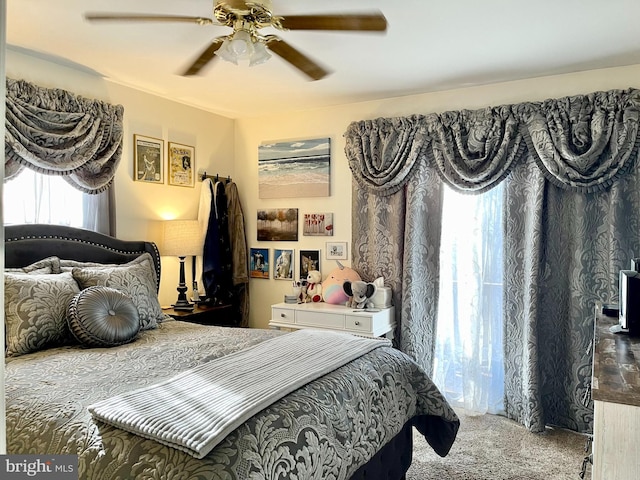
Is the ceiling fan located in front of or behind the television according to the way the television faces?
in front

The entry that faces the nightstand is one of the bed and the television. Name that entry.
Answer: the television

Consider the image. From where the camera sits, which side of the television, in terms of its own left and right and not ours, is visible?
left

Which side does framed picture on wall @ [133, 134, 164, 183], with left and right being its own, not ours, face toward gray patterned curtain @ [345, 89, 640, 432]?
front

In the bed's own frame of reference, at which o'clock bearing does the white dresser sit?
The white dresser is roughly at 9 o'clock from the bed.

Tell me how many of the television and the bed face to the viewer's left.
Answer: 1

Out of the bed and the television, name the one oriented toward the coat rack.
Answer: the television

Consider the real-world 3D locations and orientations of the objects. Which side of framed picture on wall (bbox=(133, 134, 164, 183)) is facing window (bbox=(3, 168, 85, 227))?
right

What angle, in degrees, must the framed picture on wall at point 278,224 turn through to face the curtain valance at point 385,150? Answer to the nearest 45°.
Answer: approximately 45° to its left

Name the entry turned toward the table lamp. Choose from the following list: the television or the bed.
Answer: the television

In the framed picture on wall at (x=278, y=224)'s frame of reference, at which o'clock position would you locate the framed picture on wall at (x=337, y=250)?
the framed picture on wall at (x=337, y=250) is roughly at 10 o'clock from the framed picture on wall at (x=278, y=224).

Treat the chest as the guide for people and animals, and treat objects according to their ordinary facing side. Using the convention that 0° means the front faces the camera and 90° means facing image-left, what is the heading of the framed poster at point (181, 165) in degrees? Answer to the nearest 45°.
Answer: approximately 315°

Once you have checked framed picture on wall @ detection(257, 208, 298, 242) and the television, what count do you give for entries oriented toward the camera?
1

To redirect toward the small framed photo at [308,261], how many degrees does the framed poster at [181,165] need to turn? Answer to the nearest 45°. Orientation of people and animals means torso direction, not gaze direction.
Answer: approximately 45° to its left
